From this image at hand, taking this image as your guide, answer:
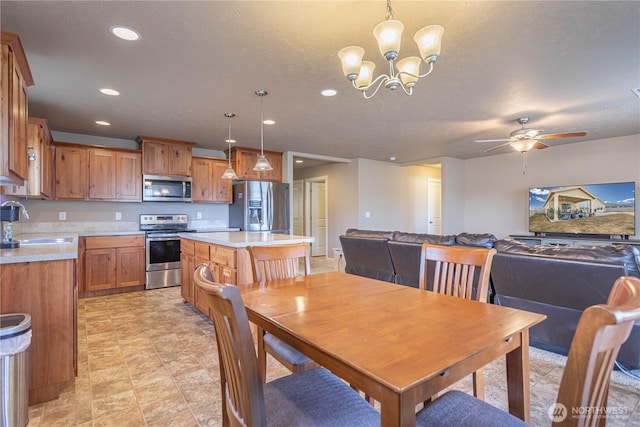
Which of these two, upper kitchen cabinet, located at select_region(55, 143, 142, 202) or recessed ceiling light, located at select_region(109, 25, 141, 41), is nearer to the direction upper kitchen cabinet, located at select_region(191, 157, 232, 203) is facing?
the recessed ceiling light

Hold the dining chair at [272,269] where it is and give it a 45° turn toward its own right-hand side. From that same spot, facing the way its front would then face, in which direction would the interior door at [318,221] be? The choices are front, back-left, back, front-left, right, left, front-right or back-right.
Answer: back

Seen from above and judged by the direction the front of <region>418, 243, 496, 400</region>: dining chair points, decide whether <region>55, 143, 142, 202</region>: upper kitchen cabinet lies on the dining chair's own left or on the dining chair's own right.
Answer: on the dining chair's own right

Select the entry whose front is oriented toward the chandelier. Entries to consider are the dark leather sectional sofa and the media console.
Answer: the media console

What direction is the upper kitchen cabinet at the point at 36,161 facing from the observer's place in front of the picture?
facing to the right of the viewer

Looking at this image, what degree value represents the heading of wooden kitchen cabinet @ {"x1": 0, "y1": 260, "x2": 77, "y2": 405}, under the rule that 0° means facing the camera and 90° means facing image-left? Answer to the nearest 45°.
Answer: approximately 270°

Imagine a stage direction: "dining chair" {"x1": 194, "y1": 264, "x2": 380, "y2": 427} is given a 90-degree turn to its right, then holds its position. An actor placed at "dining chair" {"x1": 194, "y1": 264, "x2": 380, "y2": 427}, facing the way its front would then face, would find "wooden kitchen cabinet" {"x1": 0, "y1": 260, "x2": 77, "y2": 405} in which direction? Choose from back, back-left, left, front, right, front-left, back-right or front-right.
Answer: back

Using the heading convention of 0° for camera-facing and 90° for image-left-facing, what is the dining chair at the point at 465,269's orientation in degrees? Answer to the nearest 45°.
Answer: approximately 45°

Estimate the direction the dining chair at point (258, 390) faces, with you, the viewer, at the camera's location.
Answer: facing away from the viewer and to the right of the viewer

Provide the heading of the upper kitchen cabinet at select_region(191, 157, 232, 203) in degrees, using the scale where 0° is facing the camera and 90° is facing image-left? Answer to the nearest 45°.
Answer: approximately 0°

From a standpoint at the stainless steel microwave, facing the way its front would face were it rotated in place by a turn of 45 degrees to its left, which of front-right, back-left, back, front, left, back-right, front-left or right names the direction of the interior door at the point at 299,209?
left

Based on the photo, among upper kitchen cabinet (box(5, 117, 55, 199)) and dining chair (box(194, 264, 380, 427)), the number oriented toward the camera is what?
0

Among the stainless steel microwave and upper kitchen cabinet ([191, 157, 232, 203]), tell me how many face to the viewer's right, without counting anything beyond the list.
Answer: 0

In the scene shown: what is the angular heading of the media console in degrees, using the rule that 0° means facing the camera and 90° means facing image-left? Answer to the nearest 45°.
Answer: approximately 0°
